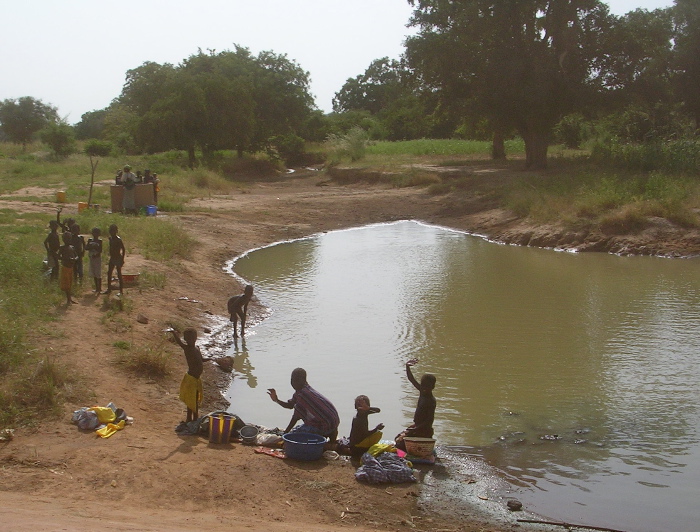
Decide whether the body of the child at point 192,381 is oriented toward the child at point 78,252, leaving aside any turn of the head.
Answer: no

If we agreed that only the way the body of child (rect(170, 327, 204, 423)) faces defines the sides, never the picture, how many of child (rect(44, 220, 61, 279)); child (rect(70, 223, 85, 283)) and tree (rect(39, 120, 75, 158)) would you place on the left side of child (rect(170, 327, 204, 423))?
0

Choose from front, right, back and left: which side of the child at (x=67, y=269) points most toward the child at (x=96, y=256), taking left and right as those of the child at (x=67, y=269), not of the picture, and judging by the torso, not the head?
left

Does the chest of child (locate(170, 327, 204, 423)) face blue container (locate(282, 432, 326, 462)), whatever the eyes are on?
no

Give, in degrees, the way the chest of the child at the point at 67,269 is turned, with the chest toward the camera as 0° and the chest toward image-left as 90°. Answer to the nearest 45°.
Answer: approximately 315°

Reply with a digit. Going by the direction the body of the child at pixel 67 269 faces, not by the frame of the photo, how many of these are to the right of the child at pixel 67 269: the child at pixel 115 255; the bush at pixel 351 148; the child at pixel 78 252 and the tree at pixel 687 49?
0

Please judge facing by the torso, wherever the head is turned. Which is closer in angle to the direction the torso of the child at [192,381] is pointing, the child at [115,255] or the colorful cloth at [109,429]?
the colorful cloth

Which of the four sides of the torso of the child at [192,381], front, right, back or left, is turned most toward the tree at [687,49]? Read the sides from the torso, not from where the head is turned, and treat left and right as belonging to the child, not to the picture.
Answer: back

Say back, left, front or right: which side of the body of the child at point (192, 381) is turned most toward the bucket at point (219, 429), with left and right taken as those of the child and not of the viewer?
left

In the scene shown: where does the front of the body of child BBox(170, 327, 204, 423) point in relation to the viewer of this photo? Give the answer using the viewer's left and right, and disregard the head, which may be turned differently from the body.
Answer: facing the viewer and to the left of the viewer

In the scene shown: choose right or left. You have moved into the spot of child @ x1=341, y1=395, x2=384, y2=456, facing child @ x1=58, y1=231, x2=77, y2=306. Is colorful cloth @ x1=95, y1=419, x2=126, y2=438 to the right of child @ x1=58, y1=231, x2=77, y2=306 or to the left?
left

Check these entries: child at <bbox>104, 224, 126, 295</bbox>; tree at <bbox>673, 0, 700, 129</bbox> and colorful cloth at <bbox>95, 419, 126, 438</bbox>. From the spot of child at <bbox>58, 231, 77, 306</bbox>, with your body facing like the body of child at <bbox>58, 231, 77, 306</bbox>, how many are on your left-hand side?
2

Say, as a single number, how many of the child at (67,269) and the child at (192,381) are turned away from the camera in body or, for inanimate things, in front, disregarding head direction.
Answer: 0

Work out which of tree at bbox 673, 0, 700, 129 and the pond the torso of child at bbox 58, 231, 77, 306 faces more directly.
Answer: the pond

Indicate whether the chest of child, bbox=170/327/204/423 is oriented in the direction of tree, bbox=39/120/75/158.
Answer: no
